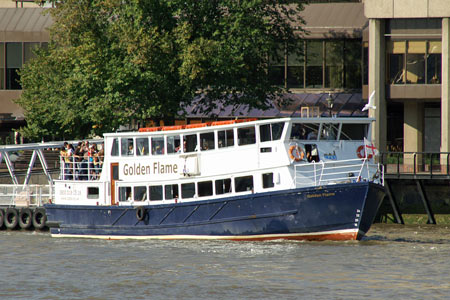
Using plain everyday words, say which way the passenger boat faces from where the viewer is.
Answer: facing the viewer and to the right of the viewer

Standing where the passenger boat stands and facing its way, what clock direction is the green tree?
The green tree is roughly at 7 o'clock from the passenger boat.
